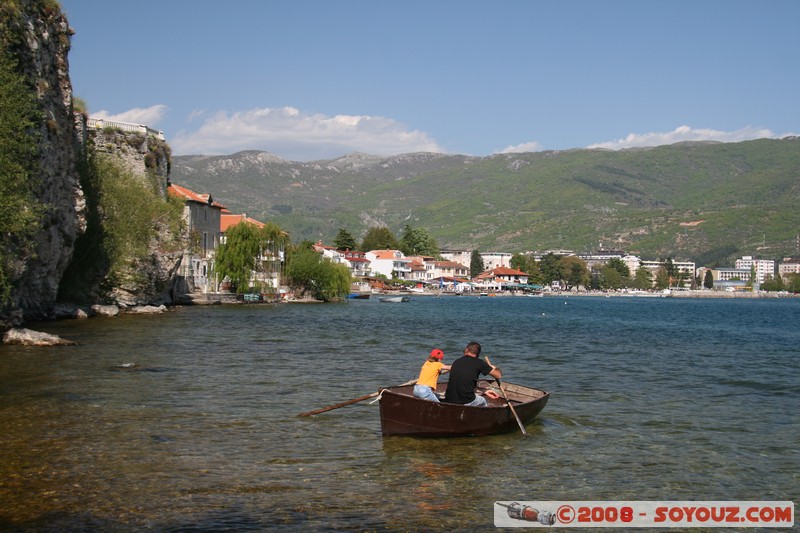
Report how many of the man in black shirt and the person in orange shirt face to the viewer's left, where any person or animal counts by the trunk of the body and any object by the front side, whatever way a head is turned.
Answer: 0

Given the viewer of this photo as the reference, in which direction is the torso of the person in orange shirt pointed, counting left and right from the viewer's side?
facing away from the viewer and to the right of the viewer

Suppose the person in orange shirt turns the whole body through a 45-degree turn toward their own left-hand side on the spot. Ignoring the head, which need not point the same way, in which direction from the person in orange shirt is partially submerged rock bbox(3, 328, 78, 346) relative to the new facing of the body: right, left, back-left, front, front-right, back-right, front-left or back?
front-left

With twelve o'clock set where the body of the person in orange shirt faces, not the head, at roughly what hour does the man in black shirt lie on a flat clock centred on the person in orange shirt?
The man in black shirt is roughly at 2 o'clock from the person in orange shirt.

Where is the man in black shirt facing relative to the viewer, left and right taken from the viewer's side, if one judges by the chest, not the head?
facing away from the viewer and to the right of the viewer

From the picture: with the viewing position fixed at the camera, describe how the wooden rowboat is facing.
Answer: facing to the right of the viewer

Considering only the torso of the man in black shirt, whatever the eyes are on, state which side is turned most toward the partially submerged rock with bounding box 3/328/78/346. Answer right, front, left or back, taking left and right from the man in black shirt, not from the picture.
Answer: left

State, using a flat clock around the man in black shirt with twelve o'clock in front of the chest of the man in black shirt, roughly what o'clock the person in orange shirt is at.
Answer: The person in orange shirt is roughly at 8 o'clock from the man in black shirt.
